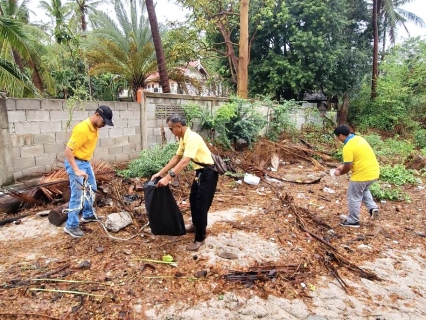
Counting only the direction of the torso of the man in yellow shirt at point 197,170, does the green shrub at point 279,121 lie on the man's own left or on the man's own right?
on the man's own right

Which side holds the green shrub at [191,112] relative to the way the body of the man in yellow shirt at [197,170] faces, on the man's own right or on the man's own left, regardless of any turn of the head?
on the man's own right

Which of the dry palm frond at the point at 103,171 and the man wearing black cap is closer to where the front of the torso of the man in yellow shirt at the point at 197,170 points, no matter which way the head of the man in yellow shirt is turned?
the man wearing black cap

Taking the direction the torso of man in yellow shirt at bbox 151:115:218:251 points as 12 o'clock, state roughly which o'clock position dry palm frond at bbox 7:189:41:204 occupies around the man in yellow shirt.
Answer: The dry palm frond is roughly at 1 o'clock from the man in yellow shirt.

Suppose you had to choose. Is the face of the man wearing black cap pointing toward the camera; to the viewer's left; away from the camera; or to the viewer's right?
to the viewer's right

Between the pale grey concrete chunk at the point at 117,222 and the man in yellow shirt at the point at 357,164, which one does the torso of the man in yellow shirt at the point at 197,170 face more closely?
the pale grey concrete chunk

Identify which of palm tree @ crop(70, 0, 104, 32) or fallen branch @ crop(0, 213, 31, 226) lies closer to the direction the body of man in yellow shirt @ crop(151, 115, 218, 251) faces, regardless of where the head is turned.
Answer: the fallen branch

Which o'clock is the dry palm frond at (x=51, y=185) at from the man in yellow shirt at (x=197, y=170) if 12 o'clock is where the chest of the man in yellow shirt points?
The dry palm frond is roughly at 1 o'clock from the man in yellow shirt.

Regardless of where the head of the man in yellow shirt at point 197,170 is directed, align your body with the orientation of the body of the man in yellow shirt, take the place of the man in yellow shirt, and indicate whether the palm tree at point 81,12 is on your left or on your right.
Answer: on your right

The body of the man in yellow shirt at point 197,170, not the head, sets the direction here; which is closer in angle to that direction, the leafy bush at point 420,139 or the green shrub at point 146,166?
the green shrub

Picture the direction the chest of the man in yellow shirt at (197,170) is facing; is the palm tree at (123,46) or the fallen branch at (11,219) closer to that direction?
the fallen branch

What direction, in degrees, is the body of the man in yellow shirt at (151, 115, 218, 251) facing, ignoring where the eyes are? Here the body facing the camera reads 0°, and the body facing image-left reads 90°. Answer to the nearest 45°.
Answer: approximately 90°

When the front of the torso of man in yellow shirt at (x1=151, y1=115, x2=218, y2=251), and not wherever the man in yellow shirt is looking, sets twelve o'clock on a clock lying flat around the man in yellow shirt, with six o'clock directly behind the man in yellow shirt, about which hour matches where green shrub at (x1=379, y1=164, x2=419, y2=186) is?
The green shrub is roughly at 5 o'clock from the man in yellow shirt.

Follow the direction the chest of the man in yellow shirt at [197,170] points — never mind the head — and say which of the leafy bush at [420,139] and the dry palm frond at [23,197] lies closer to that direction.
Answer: the dry palm frond

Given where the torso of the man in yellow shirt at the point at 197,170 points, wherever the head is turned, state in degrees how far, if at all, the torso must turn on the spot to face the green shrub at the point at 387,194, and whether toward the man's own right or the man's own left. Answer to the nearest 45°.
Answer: approximately 135° to the man's own right
